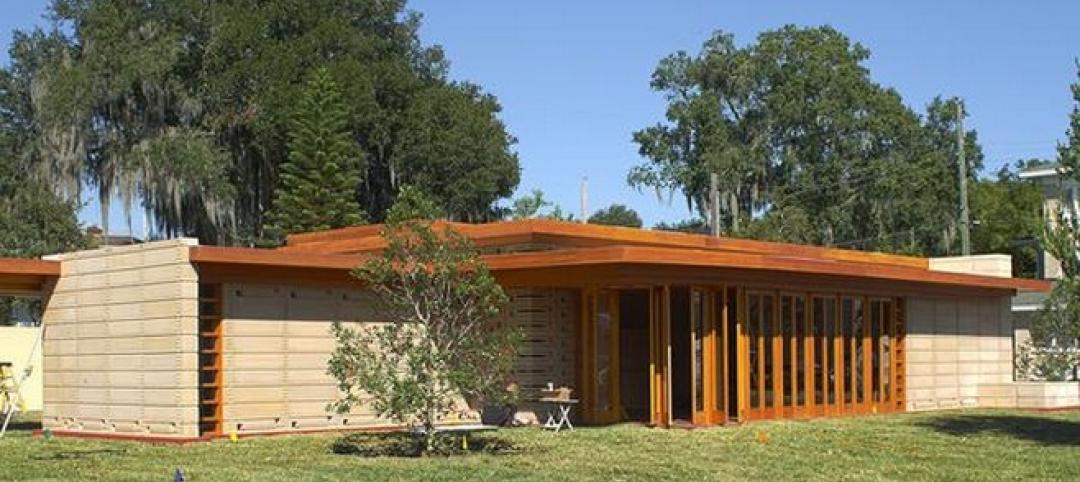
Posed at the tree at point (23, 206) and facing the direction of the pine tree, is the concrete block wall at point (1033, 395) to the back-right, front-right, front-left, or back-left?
front-right

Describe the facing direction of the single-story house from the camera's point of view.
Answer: facing the viewer and to the right of the viewer

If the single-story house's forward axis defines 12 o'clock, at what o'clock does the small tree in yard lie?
The small tree in yard is roughly at 2 o'clock from the single-story house.

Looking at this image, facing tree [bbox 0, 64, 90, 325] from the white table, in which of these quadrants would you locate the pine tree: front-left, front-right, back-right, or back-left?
front-right

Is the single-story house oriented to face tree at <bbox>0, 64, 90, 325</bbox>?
no

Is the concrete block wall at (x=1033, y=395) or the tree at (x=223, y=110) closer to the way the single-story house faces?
the concrete block wall

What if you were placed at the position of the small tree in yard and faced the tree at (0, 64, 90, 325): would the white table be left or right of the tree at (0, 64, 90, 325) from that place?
right

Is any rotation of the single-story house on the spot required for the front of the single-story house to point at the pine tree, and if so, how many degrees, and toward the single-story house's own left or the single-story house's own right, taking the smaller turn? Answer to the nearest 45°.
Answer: approximately 135° to the single-story house's own left

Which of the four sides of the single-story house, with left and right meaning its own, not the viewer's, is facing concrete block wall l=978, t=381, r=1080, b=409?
left

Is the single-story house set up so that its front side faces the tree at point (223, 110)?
no
